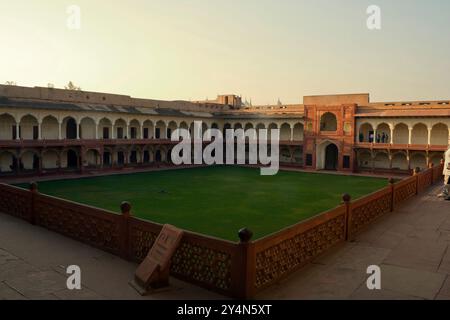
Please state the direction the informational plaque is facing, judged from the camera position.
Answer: facing the viewer and to the left of the viewer

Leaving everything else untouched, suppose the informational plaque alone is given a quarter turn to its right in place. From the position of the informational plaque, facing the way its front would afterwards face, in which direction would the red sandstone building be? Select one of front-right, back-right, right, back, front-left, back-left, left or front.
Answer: front-right

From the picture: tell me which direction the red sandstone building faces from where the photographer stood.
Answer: facing the viewer
